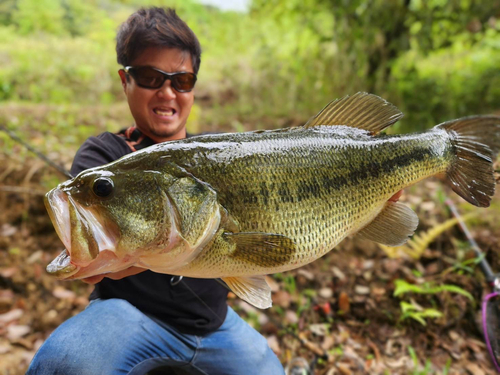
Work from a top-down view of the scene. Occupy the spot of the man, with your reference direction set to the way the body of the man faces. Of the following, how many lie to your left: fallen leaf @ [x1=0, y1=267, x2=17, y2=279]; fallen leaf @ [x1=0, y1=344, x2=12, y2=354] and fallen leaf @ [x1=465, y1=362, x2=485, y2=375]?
1

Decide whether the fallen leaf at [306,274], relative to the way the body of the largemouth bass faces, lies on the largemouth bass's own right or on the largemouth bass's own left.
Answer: on the largemouth bass's own right

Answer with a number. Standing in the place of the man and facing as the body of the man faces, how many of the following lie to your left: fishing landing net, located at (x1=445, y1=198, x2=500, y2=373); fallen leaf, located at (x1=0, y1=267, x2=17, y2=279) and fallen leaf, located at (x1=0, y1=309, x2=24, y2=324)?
1

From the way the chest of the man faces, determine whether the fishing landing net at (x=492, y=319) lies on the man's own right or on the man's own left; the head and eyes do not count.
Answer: on the man's own left

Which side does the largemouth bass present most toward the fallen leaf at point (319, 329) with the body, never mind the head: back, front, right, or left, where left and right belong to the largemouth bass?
right

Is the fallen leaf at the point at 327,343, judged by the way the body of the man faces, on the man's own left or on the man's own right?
on the man's own left

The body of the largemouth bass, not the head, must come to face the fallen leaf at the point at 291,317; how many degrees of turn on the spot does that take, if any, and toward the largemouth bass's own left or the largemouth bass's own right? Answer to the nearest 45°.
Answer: approximately 90° to the largemouth bass's own right

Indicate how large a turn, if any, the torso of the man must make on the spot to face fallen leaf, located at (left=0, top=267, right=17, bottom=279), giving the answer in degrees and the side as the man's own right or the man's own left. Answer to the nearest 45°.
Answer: approximately 135° to the man's own right

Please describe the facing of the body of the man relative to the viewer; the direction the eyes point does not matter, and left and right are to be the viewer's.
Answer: facing the viewer

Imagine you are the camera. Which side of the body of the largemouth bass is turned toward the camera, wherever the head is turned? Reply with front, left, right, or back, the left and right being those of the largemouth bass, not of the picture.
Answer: left
